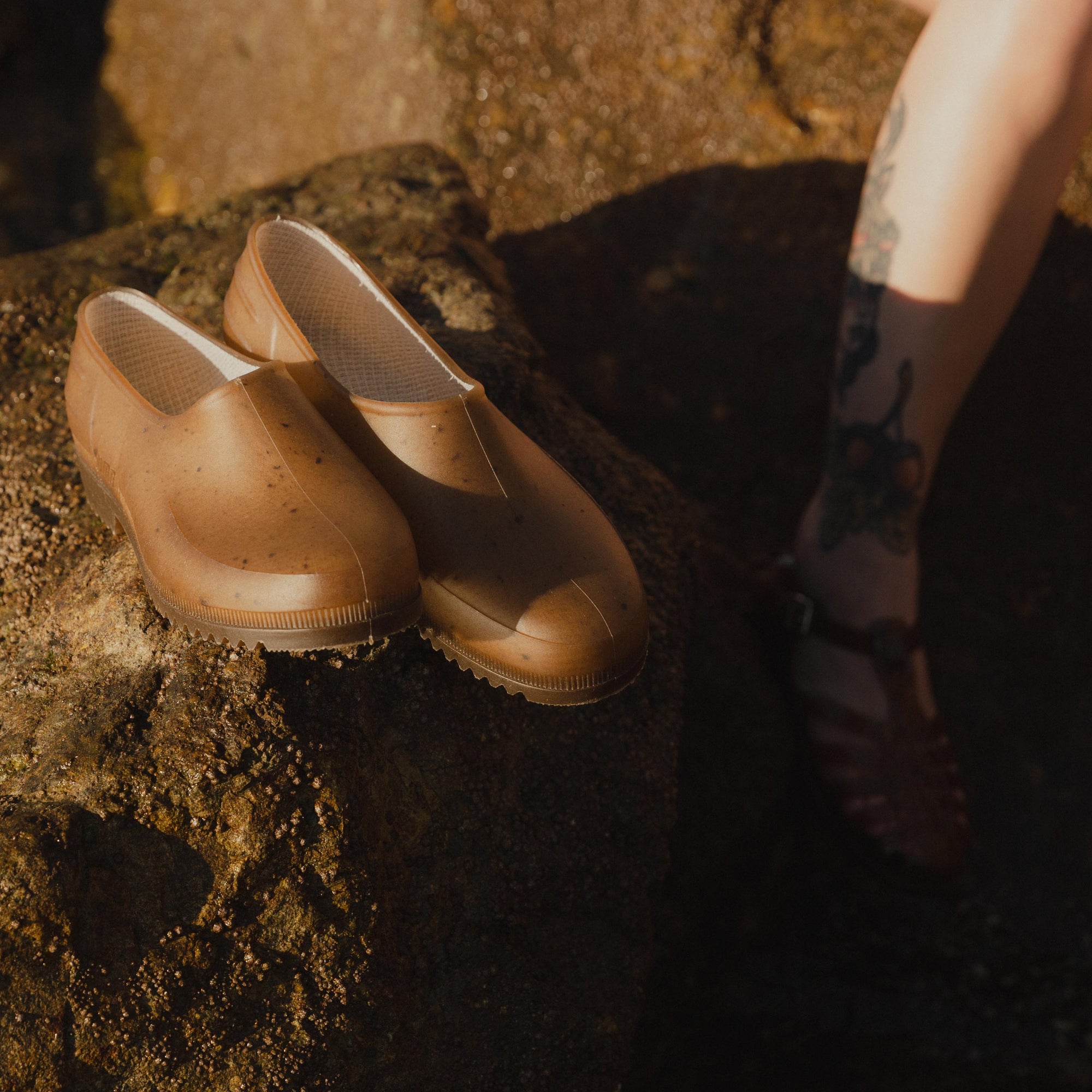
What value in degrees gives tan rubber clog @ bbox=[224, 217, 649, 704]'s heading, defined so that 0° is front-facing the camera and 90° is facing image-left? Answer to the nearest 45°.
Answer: approximately 315°

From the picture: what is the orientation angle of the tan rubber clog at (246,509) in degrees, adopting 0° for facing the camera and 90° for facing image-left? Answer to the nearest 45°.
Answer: approximately 315°

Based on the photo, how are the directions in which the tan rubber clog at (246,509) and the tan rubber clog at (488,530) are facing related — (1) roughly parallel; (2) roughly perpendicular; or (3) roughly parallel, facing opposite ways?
roughly parallel
